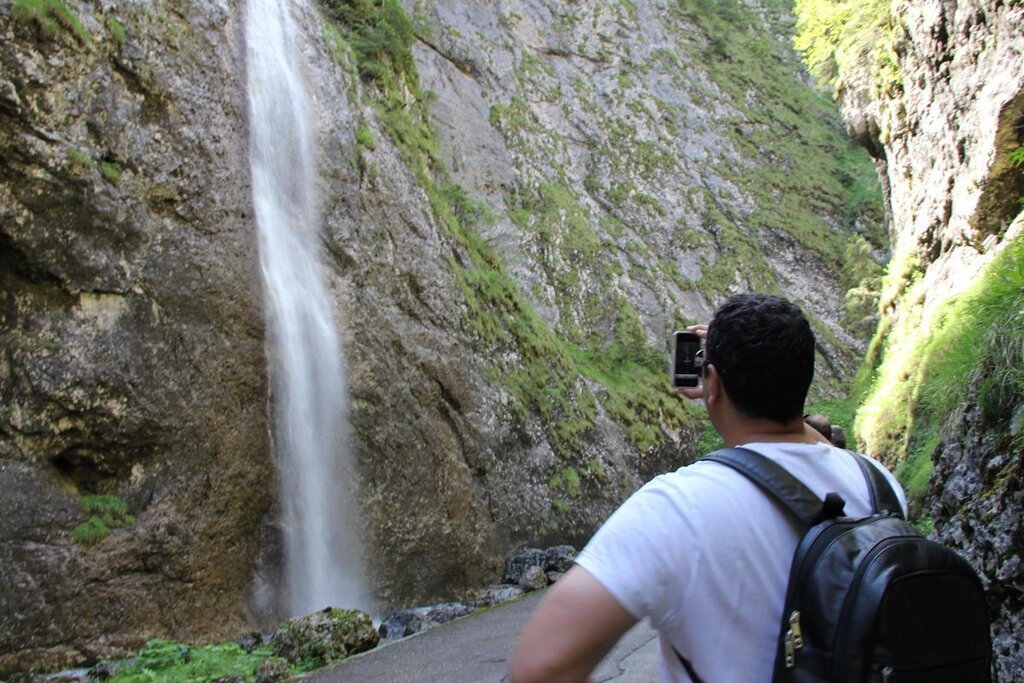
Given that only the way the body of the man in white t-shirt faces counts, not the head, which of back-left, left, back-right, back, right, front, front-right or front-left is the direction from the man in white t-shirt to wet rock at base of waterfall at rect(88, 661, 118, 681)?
front

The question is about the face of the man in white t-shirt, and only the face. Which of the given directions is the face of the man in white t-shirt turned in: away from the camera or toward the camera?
away from the camera

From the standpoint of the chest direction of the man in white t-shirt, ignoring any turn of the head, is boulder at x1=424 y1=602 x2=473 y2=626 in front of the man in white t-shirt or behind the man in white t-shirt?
in front

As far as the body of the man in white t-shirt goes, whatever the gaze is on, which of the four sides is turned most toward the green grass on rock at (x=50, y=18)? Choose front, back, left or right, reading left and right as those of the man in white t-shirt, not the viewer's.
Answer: front

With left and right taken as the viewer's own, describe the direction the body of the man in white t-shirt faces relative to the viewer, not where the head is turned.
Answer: facing away from the viewer and to the left of the viewer

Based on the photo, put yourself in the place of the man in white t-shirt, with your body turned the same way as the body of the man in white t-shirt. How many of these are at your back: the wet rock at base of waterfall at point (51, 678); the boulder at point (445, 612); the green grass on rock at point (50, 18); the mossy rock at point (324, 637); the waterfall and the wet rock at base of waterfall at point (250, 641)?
0

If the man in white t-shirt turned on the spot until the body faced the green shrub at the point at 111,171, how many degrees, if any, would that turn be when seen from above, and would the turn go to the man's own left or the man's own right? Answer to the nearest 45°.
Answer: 0° — they already face it

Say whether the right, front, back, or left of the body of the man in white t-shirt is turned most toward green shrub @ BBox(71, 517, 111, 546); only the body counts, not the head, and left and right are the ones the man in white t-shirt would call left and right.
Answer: front

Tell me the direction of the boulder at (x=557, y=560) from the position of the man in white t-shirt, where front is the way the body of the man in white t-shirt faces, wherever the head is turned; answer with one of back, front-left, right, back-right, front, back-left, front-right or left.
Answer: front-right

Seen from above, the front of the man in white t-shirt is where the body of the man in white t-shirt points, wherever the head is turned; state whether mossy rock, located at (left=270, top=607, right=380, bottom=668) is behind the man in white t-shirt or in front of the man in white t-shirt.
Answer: in front

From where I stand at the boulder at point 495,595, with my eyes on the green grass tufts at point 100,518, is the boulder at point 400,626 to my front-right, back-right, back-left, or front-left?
front-left

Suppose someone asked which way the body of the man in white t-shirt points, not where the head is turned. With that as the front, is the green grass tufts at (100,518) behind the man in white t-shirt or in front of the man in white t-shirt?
in front
